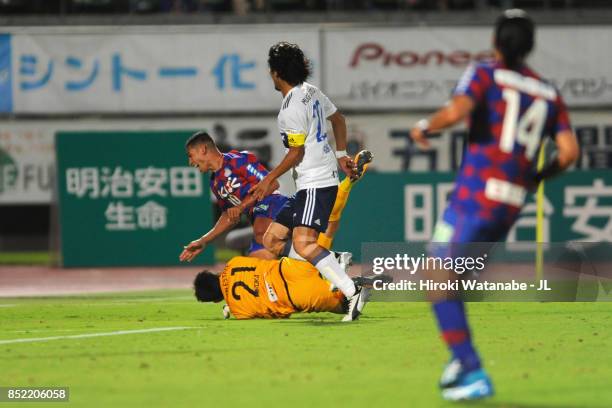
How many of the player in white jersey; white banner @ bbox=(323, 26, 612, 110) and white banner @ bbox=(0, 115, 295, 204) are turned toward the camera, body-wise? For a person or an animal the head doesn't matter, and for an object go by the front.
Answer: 2

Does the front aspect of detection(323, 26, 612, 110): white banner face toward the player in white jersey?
yes

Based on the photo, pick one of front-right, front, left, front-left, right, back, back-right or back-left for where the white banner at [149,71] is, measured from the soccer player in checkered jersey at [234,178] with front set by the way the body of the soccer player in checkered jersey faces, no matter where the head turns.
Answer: back-right

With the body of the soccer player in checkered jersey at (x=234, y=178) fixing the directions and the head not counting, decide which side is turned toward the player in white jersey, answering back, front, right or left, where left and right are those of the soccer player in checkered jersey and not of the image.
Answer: left

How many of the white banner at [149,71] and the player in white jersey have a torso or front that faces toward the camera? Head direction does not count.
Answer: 1

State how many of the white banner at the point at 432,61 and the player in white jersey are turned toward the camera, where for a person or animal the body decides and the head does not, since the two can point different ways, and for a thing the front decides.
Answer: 1

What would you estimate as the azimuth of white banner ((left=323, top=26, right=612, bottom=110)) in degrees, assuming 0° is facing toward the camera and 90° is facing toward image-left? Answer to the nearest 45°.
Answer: approximately 0°

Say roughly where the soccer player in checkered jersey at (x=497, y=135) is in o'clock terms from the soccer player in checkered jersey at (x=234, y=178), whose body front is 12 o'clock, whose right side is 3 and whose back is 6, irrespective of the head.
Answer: the soccer player in checkered jersey at (x=497, y=135) is roughly at 10 o'clock from the soccer player in checkered jersey at (x=234, y=178).

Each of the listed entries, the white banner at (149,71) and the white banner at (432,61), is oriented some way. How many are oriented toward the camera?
2

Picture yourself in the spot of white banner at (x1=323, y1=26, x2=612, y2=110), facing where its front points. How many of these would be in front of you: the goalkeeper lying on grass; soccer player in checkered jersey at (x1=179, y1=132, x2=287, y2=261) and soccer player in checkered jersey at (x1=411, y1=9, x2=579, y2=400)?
3

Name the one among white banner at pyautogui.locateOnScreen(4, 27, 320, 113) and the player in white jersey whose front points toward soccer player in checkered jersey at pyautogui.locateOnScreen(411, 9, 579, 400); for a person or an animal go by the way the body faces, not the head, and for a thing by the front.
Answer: the white banner

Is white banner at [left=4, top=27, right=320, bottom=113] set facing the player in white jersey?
yes

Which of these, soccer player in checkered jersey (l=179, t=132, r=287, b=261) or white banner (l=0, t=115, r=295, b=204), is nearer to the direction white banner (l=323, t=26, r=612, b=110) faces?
the soccer player in checkered jersey

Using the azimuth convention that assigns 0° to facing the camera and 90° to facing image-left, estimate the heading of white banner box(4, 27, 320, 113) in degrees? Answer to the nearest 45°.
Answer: approximately 0°

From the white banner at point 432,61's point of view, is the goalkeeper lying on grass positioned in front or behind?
in front
